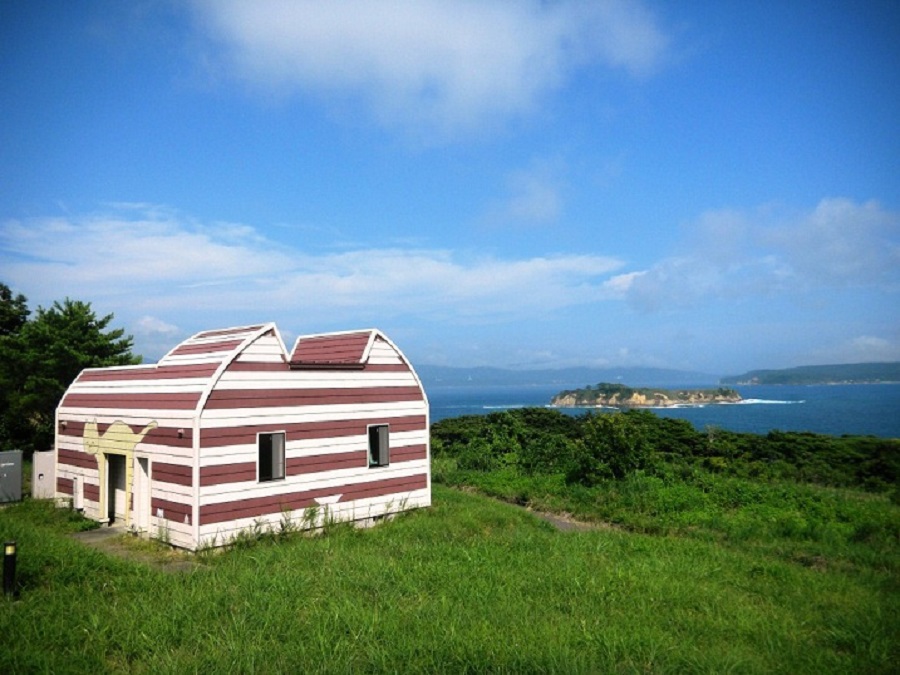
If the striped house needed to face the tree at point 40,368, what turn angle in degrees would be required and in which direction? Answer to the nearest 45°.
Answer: approximately 90° to its right

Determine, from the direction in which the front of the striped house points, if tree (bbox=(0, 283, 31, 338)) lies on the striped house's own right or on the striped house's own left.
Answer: on the striped house's own right

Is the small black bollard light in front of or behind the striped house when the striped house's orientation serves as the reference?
in front

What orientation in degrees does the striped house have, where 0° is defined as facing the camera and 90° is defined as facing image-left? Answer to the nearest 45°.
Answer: approximately 45°

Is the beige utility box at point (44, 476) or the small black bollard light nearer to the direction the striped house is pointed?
the small black bollard light

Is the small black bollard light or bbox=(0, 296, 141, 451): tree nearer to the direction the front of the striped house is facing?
the small black bollard light

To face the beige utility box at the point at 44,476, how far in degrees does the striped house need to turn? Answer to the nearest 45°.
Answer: approximately 90° to its right

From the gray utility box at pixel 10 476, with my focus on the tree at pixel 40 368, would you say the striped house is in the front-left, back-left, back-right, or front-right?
back-right

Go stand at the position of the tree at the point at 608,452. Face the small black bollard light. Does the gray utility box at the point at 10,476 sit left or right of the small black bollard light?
right
